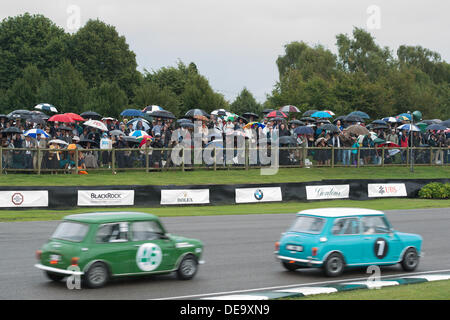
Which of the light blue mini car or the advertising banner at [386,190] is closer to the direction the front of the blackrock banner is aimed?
the light blue mini car

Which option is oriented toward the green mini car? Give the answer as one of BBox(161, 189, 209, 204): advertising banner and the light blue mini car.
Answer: the advertising banner

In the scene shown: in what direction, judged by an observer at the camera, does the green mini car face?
facing away from the viewer and to the right of the viewer

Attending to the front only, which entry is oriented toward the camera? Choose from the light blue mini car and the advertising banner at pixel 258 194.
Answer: the advertising banner

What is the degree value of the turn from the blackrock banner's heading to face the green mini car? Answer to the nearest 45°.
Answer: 0° — it already faces it

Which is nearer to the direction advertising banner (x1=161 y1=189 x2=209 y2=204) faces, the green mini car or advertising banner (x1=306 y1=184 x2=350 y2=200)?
the green mini car

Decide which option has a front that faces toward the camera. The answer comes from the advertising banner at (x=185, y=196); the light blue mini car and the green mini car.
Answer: the advertising banner

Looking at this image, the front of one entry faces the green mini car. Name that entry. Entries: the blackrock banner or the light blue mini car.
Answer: the blackrock banner

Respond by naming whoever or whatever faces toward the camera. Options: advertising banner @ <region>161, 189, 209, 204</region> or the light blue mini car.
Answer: the advertising banner

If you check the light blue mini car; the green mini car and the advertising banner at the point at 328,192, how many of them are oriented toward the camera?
1

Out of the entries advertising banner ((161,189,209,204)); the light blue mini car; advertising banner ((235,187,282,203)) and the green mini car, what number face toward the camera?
2

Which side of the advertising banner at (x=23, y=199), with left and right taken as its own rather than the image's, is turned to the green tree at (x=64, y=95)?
back

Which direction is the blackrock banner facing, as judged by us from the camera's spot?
facing the viewer

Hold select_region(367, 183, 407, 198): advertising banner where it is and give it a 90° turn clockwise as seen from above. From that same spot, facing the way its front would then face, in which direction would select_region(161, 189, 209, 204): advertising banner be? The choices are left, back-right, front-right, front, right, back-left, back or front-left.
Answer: front-left

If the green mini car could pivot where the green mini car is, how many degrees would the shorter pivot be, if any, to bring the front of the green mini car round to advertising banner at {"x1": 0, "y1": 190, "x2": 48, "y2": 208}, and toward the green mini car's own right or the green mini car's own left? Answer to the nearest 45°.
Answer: approximately 45° to the green mini car's own left

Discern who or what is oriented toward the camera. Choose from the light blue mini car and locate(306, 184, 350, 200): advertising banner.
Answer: the advertising banner

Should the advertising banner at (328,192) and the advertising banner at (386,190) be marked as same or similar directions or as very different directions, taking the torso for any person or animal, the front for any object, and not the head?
same or similar directions

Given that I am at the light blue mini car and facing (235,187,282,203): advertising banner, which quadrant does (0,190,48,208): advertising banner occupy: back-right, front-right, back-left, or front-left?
front-left

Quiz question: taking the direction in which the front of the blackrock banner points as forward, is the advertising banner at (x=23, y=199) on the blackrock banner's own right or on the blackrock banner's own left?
on the blackrock banner's own right

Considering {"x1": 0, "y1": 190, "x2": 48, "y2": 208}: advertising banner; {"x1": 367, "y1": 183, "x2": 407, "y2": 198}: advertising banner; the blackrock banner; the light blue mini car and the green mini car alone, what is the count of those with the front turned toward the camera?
3
